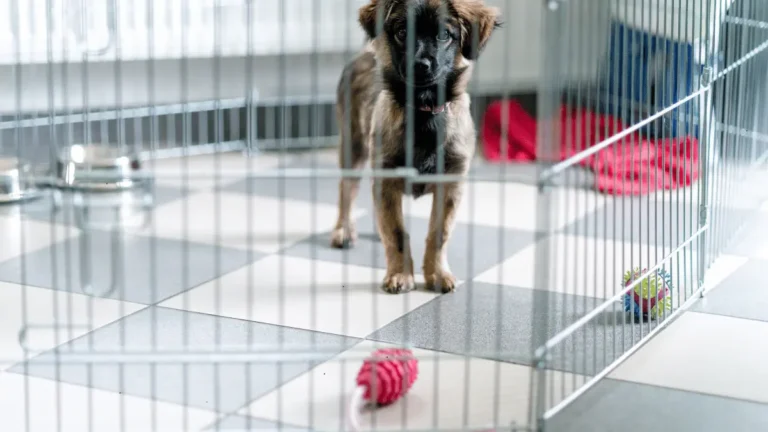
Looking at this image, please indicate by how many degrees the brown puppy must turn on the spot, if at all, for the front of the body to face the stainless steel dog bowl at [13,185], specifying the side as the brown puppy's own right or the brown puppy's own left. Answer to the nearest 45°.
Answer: approximately 135° to the brown puppy's own right

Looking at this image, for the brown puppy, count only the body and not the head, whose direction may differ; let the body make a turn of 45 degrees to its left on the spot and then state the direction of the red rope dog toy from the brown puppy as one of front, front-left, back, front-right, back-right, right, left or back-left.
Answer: front-right

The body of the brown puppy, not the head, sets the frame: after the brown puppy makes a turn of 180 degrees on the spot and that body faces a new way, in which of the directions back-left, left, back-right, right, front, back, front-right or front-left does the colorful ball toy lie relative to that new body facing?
back-right

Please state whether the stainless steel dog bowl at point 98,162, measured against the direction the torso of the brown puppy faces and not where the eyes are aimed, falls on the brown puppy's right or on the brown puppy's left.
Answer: on the brown puppy's right

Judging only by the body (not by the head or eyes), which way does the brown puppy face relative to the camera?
toward the camera
